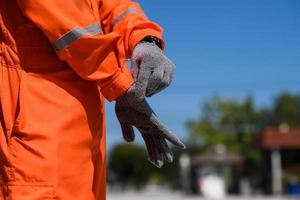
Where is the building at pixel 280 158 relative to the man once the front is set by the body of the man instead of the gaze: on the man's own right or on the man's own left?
on the man's own left

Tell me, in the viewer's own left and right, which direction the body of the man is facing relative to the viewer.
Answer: facing to the right of the viewer
